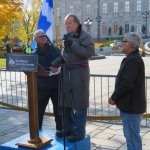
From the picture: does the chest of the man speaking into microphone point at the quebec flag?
no

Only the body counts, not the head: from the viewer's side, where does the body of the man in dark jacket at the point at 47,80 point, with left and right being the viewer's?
facing the viewer and to the right of the viewer

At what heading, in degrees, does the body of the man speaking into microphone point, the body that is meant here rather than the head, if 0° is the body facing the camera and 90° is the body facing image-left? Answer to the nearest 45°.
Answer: approximately 45°

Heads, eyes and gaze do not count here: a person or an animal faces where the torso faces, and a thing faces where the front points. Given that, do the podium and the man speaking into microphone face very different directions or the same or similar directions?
same or similar directions

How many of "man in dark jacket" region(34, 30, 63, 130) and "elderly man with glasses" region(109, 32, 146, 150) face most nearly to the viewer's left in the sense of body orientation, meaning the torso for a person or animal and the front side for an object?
1

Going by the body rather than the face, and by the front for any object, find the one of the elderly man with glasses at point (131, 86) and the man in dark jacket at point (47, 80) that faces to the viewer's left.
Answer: the elderly man with glasses

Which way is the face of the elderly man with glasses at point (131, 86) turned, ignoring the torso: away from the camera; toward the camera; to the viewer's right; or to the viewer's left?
to the viewer's left

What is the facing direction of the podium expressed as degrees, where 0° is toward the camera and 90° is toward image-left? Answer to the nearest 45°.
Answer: approximately 45°

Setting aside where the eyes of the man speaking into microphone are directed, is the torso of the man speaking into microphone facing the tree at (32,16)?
no

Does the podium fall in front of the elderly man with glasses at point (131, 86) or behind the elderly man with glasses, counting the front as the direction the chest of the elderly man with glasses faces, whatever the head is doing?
in front

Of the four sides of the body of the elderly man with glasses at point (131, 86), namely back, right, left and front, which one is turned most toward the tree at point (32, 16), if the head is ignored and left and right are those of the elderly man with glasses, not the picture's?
right

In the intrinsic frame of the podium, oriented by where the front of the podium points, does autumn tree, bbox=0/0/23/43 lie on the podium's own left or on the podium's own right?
on the podium's own right

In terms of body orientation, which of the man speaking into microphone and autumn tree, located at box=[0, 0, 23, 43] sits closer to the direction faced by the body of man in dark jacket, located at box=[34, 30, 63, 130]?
the man speaking into microphone

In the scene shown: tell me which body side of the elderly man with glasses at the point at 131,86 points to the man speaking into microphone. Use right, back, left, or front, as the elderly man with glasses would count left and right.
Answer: front

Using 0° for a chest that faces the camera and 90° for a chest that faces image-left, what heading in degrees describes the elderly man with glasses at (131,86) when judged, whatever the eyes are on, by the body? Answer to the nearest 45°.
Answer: approximately 90°

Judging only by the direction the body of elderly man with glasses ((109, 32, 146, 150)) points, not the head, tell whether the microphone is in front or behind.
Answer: in front

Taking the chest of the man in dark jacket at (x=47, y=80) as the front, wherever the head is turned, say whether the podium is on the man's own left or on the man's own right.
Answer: on the man's own right
